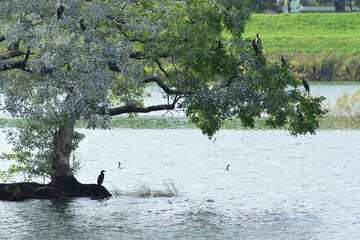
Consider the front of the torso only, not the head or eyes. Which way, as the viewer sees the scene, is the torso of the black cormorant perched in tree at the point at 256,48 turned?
to the viewer's left

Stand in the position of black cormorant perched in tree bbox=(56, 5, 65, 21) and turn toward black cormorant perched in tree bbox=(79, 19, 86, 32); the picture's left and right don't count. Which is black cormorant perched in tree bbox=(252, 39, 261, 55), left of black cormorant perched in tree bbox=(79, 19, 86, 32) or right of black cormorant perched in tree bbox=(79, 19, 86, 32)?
right

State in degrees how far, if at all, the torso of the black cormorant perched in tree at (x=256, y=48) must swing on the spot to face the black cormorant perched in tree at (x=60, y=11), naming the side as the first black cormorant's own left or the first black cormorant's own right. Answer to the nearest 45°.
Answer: approximately 90° to the first black cormorant's own right
